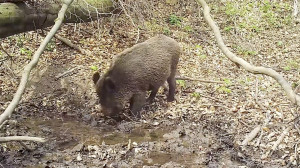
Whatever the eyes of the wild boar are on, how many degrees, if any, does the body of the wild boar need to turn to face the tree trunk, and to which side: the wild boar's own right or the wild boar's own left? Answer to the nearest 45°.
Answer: approximately 45° to the wild boar's own right

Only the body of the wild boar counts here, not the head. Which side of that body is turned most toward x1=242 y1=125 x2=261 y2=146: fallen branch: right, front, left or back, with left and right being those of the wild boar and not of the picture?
left

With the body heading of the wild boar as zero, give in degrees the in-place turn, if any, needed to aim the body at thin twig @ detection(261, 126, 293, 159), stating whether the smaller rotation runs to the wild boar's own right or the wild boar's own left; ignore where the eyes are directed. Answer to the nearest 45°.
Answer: approximately 90° to the wild boar's own left

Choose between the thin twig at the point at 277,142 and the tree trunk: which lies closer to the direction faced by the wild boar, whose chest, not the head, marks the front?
the tree trunk

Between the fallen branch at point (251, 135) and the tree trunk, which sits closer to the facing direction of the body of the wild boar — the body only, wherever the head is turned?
the tree trunk

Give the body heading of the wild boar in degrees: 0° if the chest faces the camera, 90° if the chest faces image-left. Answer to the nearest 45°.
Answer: approximately 45°
